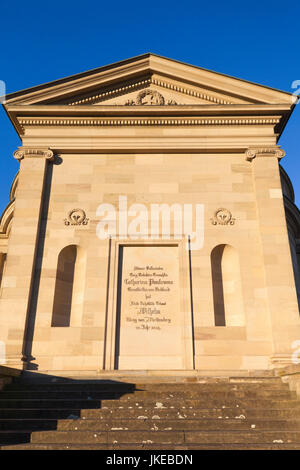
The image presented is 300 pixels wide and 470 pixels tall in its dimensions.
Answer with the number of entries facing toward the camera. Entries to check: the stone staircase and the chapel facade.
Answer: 2

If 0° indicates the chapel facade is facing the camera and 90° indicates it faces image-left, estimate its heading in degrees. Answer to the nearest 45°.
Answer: approximately 0°
